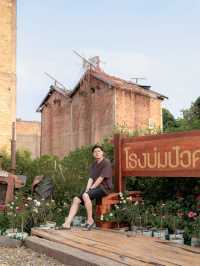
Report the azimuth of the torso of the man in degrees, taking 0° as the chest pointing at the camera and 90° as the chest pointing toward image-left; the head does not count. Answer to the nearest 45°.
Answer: approximately 45°

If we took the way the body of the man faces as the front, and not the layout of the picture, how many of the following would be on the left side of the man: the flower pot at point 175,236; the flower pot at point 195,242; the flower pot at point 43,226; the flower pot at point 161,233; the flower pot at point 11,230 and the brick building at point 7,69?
3

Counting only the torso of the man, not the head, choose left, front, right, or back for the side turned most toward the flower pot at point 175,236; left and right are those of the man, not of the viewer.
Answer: left

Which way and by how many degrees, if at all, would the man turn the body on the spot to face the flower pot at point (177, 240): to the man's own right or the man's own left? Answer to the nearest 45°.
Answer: approximately 90° to the man's own left

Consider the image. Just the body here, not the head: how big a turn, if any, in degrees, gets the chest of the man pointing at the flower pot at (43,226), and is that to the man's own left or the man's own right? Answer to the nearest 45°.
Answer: approximately 45° to the man's own right

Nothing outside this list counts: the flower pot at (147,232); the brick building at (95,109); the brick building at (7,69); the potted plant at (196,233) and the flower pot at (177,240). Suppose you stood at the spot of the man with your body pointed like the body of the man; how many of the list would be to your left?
3

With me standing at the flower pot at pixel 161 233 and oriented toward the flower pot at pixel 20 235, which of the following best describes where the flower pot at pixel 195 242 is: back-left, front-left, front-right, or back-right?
back-left

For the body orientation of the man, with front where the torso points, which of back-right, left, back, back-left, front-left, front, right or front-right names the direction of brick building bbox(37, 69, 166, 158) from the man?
back-right

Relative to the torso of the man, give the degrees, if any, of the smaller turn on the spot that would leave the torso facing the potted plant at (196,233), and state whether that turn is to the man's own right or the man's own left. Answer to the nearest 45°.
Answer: approximately 90° to the man's own left
